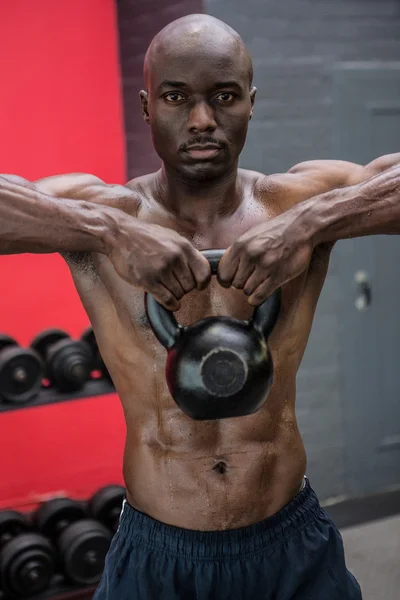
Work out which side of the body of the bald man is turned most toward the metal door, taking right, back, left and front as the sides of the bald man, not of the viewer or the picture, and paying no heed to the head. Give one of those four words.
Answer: back

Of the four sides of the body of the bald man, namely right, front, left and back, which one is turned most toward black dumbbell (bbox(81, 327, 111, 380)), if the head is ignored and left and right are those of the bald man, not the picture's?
back

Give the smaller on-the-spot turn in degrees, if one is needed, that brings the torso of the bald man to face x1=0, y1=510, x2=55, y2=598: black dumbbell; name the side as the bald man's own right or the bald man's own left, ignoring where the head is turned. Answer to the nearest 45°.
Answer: approximately 135° to the bald man's own right

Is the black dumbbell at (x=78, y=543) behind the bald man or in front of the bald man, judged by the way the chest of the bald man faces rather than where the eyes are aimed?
behind

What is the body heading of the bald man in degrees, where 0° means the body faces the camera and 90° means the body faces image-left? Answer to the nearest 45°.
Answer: approximately 0°
